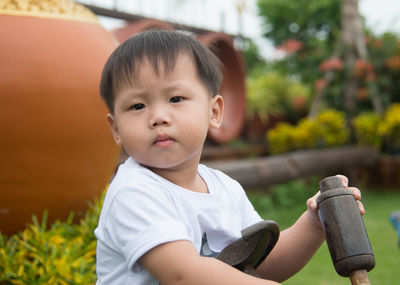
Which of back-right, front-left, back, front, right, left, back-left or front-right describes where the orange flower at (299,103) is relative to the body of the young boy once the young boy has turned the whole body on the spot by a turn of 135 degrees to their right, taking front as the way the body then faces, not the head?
right

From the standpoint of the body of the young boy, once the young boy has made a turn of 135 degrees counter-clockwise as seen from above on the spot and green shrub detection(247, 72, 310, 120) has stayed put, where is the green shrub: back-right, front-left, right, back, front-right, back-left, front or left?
front

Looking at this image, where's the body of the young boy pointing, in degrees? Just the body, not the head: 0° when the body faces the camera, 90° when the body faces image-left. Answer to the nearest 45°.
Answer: approximately 315°

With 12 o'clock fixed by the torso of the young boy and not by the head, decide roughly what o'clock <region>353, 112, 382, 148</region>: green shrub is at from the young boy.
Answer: The green shrub is roughly at 8 o'clock from the young boy.

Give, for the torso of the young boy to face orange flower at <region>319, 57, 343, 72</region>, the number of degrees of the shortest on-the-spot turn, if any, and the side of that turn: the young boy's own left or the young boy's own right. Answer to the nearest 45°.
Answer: approximately 135° to the young boy's own left

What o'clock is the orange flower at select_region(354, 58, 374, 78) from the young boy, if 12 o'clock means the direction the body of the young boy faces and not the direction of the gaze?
The orange flower is roughly at 8 o'clock from the young boy.

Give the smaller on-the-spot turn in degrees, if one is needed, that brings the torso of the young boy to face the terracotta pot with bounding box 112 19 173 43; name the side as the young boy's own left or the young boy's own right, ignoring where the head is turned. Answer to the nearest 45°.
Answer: approximately 135° to the young boy's own left

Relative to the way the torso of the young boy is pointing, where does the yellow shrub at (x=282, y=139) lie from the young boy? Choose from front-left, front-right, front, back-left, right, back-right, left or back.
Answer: back-left

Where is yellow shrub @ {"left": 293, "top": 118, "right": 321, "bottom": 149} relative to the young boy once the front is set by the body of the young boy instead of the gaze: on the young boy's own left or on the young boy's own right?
on the young boy's own left

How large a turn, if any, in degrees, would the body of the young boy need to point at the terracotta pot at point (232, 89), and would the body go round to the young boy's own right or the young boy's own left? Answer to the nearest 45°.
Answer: approximately 135° to the young boy's own left

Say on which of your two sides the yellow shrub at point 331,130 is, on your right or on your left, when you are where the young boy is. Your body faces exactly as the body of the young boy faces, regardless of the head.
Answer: on your left
